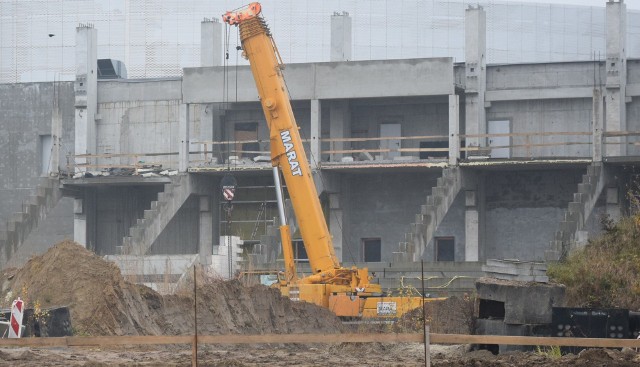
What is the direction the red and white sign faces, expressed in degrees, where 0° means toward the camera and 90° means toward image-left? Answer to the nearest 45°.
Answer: approximately 0°

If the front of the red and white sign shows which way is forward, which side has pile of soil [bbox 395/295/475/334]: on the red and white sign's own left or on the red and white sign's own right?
on the red and white sign's own left

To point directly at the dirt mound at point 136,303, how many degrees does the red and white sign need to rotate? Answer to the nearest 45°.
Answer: approximately 135° to its left

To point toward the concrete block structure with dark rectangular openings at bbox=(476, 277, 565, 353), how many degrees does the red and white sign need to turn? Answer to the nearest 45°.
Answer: approximately 45° to its left

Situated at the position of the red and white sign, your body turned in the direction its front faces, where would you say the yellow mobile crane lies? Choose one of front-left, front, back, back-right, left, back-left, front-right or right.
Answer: back-left

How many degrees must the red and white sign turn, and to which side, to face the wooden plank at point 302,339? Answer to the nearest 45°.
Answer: approximately 45° to its left

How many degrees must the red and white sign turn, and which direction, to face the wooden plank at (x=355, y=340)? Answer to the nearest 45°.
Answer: approximately 45° to its left

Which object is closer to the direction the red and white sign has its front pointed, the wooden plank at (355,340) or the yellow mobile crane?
the wooden plank
